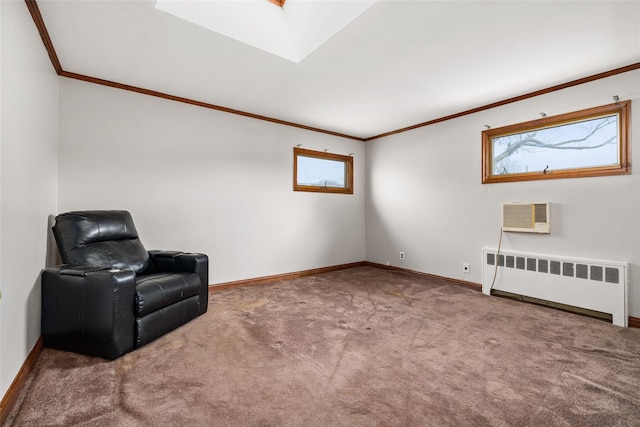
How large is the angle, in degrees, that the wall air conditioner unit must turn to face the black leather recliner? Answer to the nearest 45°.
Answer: approximately 45° to its right

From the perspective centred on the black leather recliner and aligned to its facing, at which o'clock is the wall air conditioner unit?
The wall air conditioner unit is roughly at 11 o'clock from the black leather recliner.

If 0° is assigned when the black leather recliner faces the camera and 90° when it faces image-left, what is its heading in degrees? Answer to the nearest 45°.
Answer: approximately 315°
